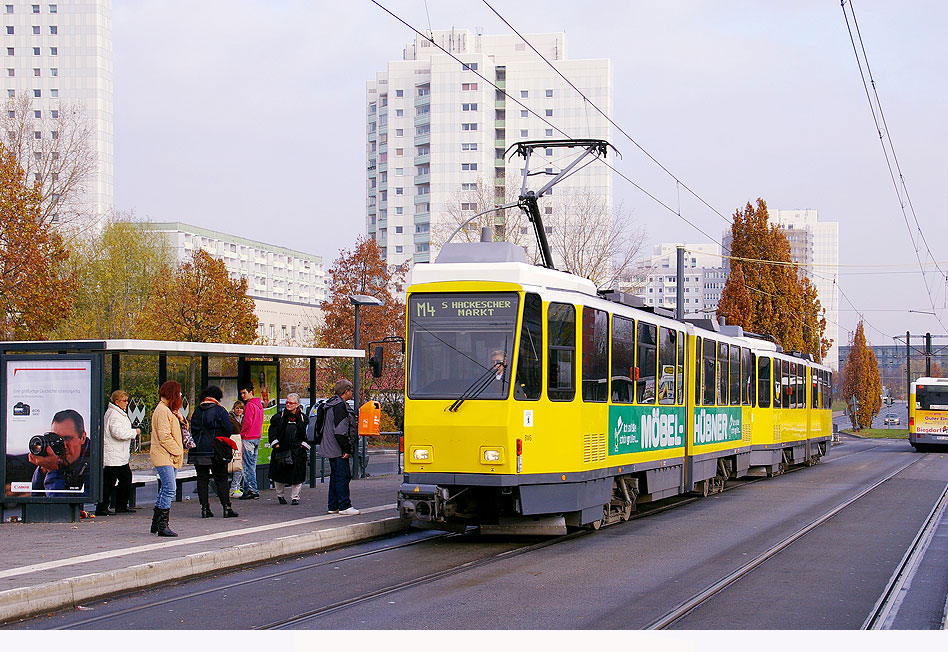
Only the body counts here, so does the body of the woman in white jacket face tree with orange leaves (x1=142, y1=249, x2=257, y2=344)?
no

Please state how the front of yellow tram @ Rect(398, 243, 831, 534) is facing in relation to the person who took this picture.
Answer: facing the viewer and to the left of the viewer

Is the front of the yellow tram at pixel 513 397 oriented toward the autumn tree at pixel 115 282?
no

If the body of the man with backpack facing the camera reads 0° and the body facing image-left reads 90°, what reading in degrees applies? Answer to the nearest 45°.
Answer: approximately 270°

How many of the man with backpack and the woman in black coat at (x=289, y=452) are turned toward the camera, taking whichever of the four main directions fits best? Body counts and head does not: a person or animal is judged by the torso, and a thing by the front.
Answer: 1

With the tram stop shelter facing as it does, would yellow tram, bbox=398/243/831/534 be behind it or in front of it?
in front

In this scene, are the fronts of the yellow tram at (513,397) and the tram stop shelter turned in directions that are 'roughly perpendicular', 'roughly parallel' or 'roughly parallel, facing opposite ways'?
roughly perpendicular

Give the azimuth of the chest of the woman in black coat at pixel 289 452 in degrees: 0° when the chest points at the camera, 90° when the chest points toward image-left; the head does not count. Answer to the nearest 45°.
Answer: approximately 0°

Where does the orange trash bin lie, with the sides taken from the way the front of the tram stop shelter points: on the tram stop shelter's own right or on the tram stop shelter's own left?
on the tram stop shelter's own left

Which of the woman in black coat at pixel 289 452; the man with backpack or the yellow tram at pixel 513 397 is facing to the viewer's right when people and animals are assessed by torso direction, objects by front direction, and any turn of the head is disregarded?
the man with backpack

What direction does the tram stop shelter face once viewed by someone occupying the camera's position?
facing the viewer and to the right of the viewer
